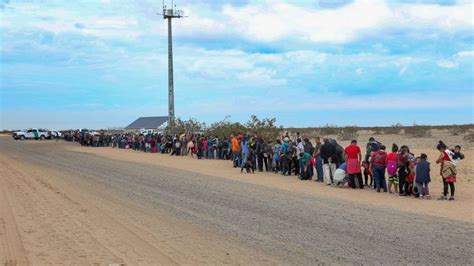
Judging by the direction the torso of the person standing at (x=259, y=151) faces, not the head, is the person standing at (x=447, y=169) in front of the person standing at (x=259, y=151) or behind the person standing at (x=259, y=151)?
behind

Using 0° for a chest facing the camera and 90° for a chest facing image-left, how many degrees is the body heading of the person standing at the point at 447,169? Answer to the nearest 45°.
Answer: approximately 90°

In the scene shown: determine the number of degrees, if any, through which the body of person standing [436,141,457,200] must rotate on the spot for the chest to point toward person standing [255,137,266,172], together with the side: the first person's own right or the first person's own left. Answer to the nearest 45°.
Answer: approximately 45° to the first person's own right

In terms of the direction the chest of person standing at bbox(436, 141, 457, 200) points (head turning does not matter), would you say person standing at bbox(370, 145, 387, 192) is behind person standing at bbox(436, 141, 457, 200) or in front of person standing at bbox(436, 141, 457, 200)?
in front

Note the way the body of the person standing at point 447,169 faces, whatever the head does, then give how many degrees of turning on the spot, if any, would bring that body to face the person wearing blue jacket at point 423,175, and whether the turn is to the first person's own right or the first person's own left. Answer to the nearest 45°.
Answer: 0° — they already face them

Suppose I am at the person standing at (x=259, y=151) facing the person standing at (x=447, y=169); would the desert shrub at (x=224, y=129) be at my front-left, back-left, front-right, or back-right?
back-left
